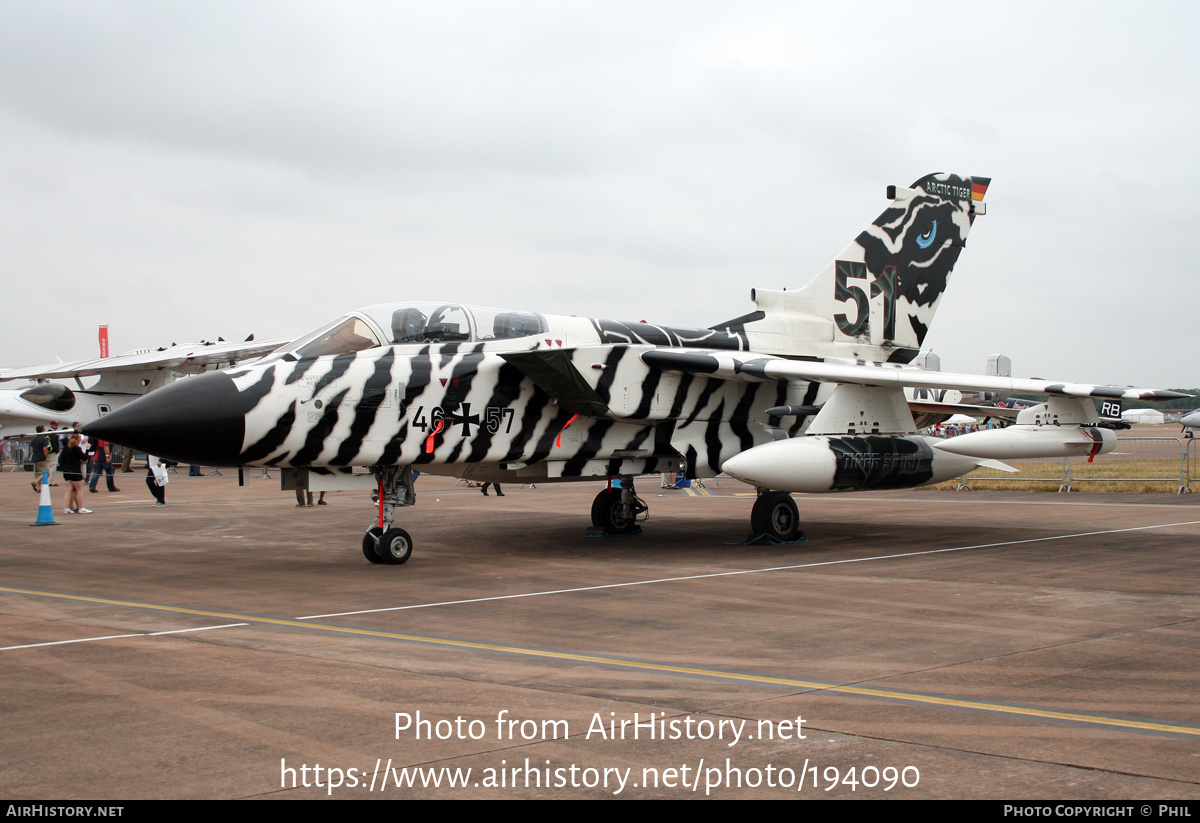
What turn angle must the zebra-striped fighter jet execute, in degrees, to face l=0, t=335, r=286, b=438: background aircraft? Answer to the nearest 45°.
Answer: approximately 90° to its right

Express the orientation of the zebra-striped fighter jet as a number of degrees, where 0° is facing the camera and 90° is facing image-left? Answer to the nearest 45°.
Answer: approximately 45°
